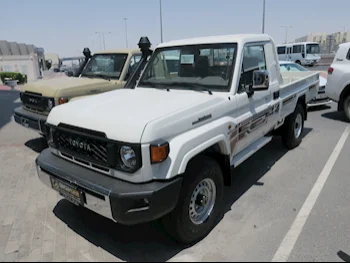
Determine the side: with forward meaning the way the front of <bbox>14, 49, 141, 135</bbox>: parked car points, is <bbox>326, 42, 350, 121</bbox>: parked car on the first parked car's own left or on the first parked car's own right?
on the first parked car's own left

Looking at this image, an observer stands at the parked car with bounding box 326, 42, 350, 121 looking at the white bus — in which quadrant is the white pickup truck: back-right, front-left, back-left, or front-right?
back-left

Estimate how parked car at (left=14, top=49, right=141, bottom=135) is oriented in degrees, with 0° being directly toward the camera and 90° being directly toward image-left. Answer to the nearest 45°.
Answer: approximately 45°

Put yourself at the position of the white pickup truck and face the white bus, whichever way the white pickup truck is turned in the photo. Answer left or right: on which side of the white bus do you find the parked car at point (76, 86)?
left

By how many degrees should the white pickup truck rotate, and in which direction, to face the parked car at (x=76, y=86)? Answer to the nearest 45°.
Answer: approximately 90° to its right

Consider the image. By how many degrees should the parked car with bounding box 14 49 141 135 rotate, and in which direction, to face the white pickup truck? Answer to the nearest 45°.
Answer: approximately 45° to its left

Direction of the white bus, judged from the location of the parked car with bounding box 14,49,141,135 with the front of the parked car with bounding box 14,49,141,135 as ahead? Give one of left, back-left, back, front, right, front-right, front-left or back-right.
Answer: back

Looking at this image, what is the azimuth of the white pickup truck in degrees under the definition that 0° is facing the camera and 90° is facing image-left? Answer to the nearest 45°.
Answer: approximately 45°

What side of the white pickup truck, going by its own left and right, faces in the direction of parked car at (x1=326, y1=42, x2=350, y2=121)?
back

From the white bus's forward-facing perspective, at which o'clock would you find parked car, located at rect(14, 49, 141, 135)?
The parked car is roughly at 2 o'clock from the white bus.
